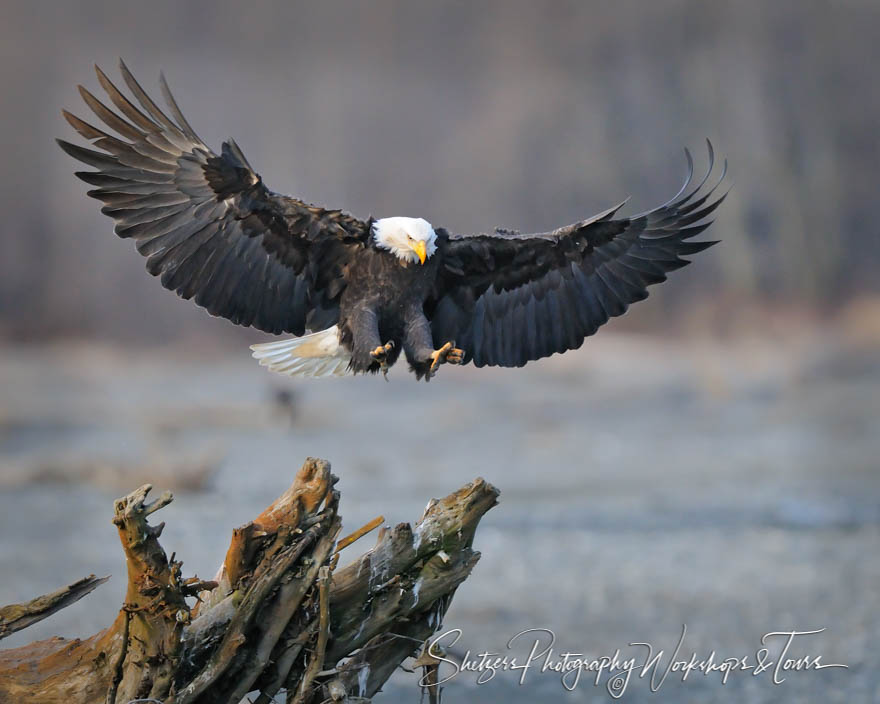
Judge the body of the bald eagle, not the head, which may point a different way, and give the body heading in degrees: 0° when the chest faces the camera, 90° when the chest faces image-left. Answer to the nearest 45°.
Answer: approximately 315°
